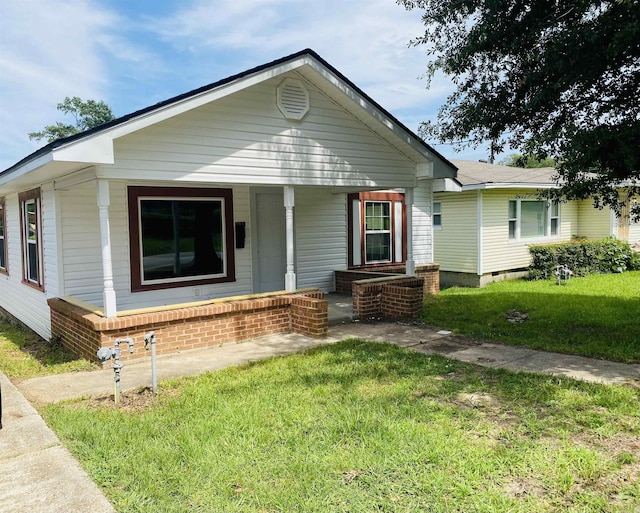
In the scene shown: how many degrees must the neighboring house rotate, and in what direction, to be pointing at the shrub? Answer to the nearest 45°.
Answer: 0° — it already faces it

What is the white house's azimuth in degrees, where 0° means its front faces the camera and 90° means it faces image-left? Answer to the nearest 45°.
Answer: approximately 315°

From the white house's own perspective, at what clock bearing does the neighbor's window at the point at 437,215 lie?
The neighbor's window is roughly at 9 o'clock from the white house.

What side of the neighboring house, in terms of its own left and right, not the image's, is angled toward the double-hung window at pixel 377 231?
right

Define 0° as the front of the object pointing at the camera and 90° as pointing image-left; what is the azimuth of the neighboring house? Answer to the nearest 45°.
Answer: approximately 315°
